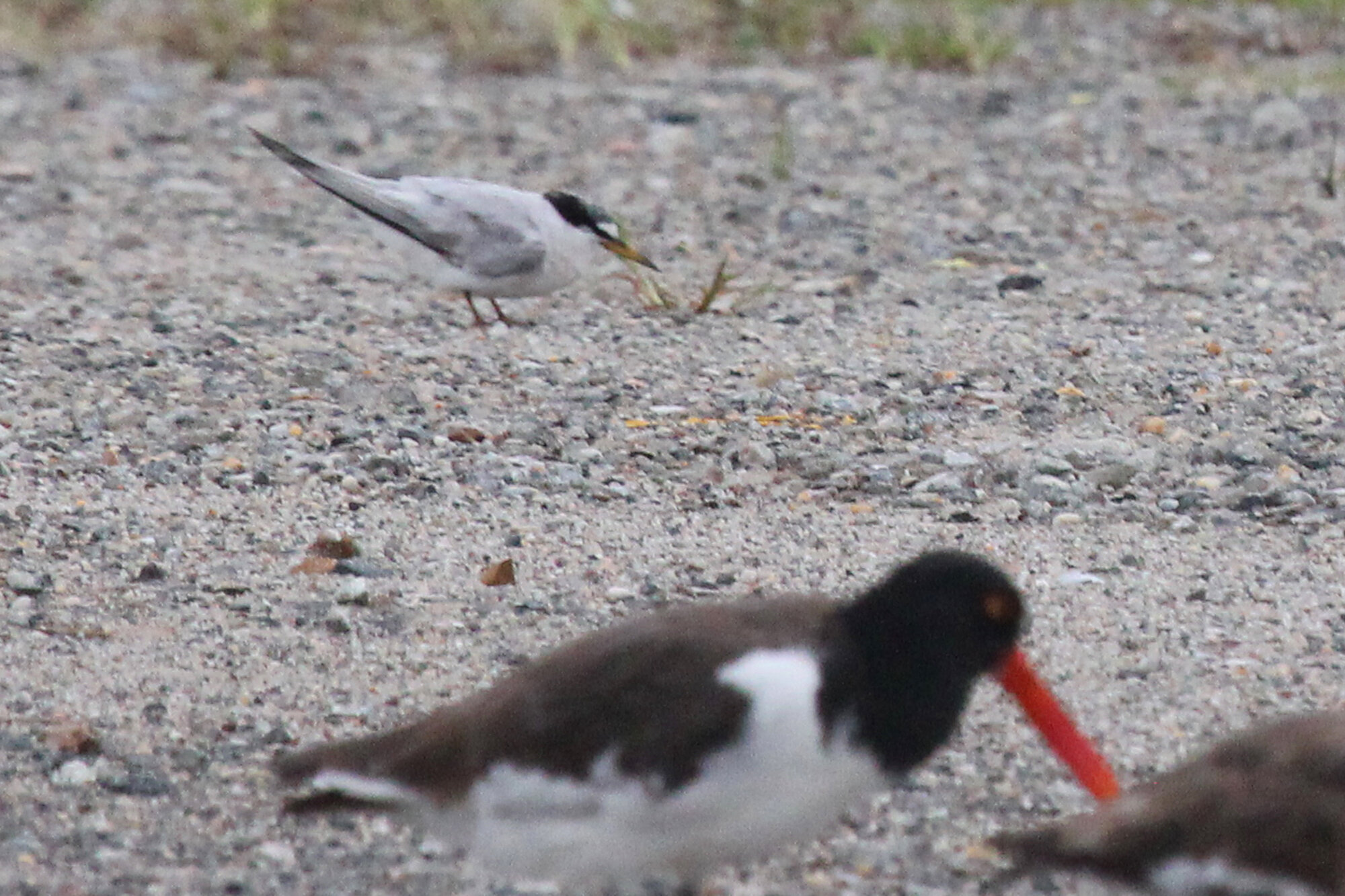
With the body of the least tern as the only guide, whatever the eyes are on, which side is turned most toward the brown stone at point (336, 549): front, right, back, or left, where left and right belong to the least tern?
right

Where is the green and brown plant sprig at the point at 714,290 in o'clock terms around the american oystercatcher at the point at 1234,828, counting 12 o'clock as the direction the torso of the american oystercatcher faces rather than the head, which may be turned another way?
The green and brown plant sprig is roughly at 8 o'clock from the american oystercatcher.

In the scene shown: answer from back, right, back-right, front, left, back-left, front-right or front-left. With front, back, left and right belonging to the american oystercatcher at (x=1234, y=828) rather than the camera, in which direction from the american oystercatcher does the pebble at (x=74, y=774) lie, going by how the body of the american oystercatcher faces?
back

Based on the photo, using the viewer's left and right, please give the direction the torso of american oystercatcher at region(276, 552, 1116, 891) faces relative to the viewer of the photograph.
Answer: facing to the right of the viewer

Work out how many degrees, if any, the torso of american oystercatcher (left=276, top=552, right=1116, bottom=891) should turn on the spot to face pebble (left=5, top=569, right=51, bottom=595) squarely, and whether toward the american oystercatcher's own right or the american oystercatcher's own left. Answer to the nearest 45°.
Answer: approximately 135° to the american oystercatcher's own left

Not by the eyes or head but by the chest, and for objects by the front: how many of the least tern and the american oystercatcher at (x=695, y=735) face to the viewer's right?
2

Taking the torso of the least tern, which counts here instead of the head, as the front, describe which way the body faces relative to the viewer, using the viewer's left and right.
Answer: facing to the right of the viewer

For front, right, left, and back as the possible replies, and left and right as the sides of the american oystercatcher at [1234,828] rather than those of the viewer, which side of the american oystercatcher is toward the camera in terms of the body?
right
